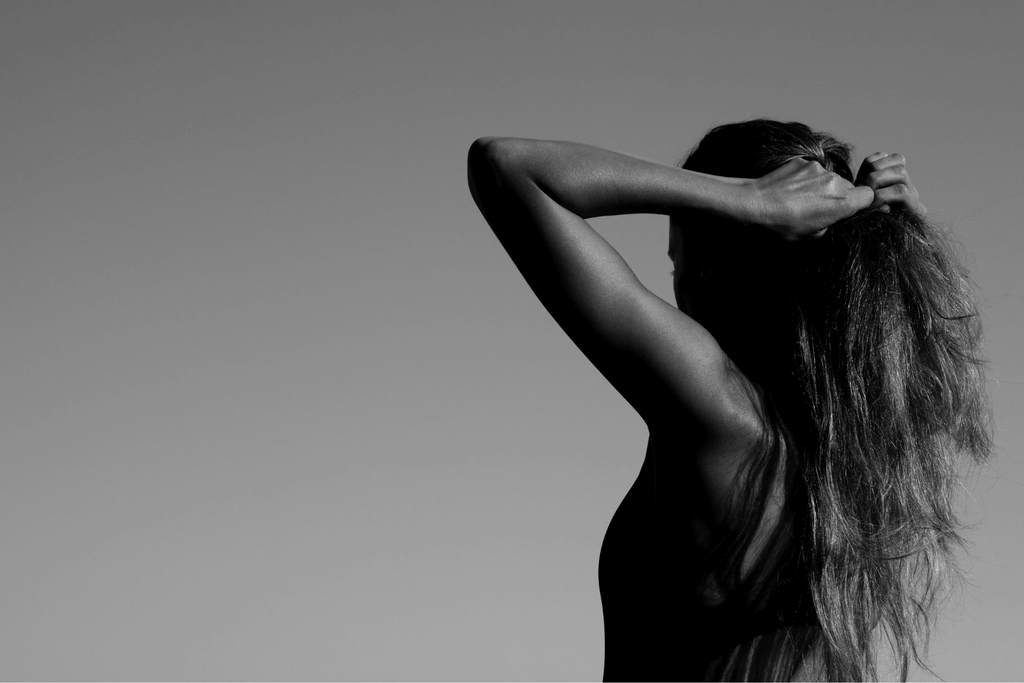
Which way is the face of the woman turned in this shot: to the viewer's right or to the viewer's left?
to the viewer's left

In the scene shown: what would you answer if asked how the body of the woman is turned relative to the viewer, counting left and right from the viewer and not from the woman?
facing away from the viewer and to the left of the viewer
